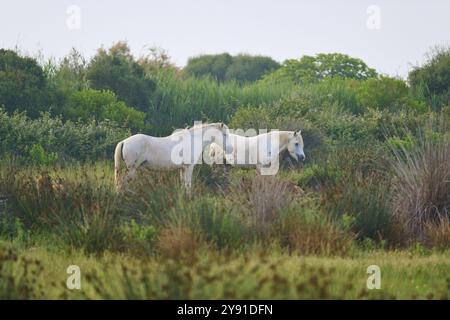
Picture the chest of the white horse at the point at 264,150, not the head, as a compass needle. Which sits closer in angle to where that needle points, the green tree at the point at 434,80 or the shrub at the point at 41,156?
the green tree

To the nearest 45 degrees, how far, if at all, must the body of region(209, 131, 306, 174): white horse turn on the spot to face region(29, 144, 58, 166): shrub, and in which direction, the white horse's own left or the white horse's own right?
approximately 180°

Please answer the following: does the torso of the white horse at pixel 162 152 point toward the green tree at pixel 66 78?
no

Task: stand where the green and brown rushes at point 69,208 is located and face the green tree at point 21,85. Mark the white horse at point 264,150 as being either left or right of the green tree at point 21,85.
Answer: right

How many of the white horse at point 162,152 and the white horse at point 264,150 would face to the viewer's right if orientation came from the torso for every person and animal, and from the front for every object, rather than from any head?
2

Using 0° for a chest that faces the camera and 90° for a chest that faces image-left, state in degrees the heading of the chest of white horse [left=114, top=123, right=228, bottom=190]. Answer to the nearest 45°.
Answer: approximately 270°

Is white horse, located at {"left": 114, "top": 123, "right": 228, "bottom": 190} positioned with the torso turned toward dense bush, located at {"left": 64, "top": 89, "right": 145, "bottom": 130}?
no

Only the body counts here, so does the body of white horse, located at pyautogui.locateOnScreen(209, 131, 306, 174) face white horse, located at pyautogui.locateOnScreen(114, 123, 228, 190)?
no

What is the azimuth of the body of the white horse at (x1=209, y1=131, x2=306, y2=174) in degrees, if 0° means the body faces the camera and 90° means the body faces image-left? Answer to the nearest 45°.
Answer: approximately 270°

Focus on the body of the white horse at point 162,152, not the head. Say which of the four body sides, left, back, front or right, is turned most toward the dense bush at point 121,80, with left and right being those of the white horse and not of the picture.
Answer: left

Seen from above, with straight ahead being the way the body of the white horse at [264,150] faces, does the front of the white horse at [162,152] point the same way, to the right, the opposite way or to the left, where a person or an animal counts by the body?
the same way

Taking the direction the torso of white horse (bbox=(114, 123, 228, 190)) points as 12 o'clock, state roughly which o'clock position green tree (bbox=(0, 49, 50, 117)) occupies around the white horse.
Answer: The green tree is roughly at 8 o'clock from the white horse.
